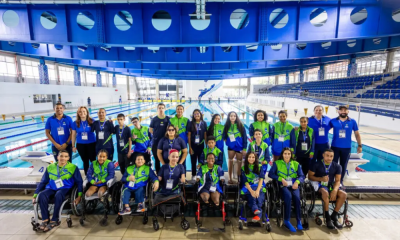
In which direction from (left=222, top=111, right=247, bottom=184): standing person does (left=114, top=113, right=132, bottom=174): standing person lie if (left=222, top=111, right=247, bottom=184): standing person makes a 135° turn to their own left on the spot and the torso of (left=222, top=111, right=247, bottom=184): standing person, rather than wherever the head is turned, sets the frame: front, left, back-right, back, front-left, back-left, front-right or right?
back-left

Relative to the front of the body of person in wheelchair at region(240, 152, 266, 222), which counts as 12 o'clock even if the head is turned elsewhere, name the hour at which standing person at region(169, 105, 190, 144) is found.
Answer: The standing person is roughly at 4 o'clock from the person in wheelchair.

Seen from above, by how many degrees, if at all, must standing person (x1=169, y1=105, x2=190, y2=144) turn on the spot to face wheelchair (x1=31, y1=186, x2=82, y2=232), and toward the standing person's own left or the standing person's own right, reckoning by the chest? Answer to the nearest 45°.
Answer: approximately 45° to the standing person's own right

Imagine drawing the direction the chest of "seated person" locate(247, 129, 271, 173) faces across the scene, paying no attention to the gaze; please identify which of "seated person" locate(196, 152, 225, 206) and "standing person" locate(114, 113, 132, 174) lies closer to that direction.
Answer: the seated person

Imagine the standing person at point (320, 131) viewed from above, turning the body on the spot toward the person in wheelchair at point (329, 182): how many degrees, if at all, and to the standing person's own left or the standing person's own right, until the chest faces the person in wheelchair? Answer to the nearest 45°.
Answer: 0° — they already face them

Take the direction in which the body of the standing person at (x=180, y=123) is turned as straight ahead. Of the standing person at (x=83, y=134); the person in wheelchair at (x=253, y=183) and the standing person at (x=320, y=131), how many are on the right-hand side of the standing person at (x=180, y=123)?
1

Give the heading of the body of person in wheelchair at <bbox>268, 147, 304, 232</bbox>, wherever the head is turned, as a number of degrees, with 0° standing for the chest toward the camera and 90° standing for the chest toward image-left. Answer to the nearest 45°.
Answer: approximately 0°

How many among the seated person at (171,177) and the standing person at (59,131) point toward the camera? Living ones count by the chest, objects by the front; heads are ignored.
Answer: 2

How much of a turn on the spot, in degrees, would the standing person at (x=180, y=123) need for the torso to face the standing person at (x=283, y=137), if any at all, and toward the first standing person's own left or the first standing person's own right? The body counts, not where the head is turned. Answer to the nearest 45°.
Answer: approximately 90° to the first standing person's own left

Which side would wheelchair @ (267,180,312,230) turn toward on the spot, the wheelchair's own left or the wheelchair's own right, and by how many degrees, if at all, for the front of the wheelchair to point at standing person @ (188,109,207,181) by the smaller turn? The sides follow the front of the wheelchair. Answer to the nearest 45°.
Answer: approximately 90° to the wheelchair's own right

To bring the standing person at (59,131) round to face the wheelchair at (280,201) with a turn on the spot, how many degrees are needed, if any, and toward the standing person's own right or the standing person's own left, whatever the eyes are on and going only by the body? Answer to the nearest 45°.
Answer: approximately 45° to the standing person's own left
